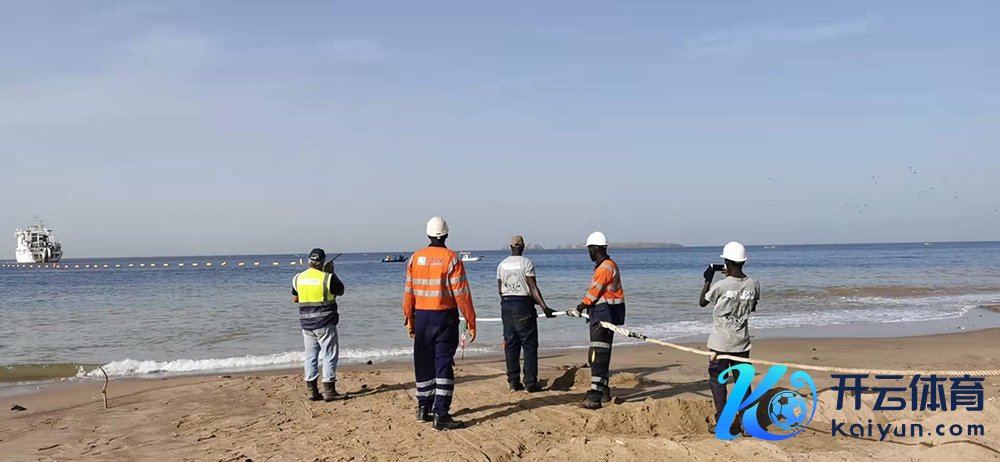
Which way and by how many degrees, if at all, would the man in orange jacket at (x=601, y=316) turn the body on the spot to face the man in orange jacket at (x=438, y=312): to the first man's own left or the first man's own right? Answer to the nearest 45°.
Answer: approximately 45° to the first man's own left

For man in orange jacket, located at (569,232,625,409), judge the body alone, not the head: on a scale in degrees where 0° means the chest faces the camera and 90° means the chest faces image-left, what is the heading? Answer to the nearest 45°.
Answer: approximately 90°

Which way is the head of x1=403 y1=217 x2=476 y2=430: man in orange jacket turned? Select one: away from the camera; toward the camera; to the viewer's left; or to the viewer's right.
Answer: away from the camera

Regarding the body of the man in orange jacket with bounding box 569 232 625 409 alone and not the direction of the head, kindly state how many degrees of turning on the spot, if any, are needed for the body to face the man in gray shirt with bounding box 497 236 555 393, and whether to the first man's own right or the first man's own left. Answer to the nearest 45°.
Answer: approximately 45° to the first man's own right

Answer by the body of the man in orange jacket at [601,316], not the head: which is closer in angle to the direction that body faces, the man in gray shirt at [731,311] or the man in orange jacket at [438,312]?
the man in orange jacket

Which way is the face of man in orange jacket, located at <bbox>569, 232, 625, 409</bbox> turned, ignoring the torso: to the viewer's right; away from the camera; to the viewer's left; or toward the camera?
to the viewer's left

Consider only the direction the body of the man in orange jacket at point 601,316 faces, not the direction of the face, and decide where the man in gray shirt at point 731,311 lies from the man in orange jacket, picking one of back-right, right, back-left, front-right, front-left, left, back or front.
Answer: back-left
